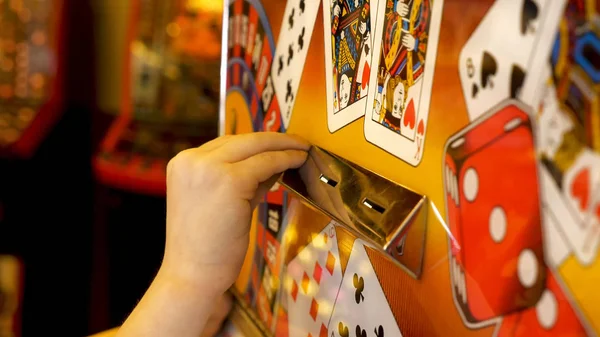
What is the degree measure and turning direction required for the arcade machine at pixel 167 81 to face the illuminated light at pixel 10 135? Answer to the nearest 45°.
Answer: approximately 45° to its right

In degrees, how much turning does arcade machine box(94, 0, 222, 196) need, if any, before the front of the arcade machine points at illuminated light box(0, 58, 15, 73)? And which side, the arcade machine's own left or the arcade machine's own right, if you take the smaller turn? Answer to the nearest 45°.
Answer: approximately 90° to the arcade machine's own right

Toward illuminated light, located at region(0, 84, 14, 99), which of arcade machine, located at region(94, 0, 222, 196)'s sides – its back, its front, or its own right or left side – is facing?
right

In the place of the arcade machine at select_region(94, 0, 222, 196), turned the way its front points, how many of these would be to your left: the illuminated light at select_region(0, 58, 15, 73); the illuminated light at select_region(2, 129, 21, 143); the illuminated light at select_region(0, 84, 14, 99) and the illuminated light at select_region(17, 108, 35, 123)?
0

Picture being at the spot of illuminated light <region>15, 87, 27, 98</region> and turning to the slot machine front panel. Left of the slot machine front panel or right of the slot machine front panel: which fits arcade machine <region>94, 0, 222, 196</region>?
left

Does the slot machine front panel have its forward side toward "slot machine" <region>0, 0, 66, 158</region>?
no

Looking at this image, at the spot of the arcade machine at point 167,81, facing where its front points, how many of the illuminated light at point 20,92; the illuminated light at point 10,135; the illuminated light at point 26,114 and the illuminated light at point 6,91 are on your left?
0

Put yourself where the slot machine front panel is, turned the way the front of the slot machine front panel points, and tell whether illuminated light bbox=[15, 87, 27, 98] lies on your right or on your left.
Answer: on your right

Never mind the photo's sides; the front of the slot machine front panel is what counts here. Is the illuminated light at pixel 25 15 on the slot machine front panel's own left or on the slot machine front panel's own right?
on the slot machine front panel's own right

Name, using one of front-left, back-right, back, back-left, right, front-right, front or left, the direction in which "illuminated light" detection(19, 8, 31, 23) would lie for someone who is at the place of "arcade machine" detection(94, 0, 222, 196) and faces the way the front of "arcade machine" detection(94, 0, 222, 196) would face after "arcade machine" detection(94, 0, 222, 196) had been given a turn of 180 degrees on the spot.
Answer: left

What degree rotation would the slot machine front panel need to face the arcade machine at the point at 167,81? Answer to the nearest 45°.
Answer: approximately 90° to its right

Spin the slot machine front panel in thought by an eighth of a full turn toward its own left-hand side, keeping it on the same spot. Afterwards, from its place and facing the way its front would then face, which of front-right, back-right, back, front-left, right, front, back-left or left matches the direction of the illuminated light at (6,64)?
back-right

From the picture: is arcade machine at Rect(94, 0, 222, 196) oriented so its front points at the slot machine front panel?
no

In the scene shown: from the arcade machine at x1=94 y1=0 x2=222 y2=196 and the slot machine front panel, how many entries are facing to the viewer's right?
0

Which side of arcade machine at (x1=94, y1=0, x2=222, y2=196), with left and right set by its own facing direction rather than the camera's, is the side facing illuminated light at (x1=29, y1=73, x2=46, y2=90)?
right

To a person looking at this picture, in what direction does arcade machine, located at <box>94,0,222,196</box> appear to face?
facing the viewer and to the left of the viewer
